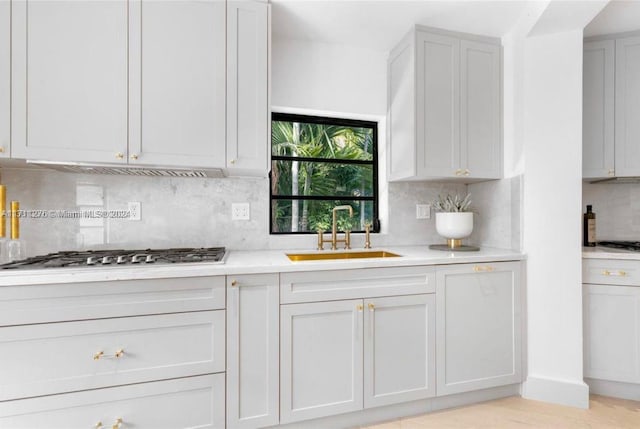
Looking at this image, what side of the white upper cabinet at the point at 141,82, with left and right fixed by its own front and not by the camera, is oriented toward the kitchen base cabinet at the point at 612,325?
left

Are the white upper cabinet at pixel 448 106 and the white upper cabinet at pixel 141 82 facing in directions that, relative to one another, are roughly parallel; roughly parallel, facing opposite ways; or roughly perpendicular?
roughly parallel

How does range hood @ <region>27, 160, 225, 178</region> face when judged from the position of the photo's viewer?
facing the viewer

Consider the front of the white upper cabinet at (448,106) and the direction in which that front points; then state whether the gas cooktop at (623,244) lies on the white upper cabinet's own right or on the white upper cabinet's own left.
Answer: on the white upper cabinet's own left

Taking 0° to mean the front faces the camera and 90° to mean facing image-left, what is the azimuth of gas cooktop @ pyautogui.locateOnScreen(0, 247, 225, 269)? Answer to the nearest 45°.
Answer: approximately 0°

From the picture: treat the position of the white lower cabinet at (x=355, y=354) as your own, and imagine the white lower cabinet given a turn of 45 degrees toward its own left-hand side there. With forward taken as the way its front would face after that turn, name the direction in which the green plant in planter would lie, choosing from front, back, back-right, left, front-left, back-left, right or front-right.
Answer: front-left

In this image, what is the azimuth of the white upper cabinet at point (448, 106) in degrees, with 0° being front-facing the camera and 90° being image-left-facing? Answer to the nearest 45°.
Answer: approximately 315°

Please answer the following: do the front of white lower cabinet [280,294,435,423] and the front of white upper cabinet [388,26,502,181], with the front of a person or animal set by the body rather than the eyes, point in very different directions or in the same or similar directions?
same or similar directions

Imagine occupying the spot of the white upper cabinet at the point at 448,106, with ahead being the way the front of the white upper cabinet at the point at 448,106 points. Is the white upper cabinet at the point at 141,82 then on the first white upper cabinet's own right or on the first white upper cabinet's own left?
on the first white upper cabinet's own right

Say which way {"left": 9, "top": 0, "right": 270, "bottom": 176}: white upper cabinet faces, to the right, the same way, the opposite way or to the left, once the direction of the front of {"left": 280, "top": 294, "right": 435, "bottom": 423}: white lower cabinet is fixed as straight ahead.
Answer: the same way

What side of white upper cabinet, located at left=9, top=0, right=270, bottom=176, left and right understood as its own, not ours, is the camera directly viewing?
front

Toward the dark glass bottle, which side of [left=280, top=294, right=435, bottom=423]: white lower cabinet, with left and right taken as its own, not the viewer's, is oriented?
left
